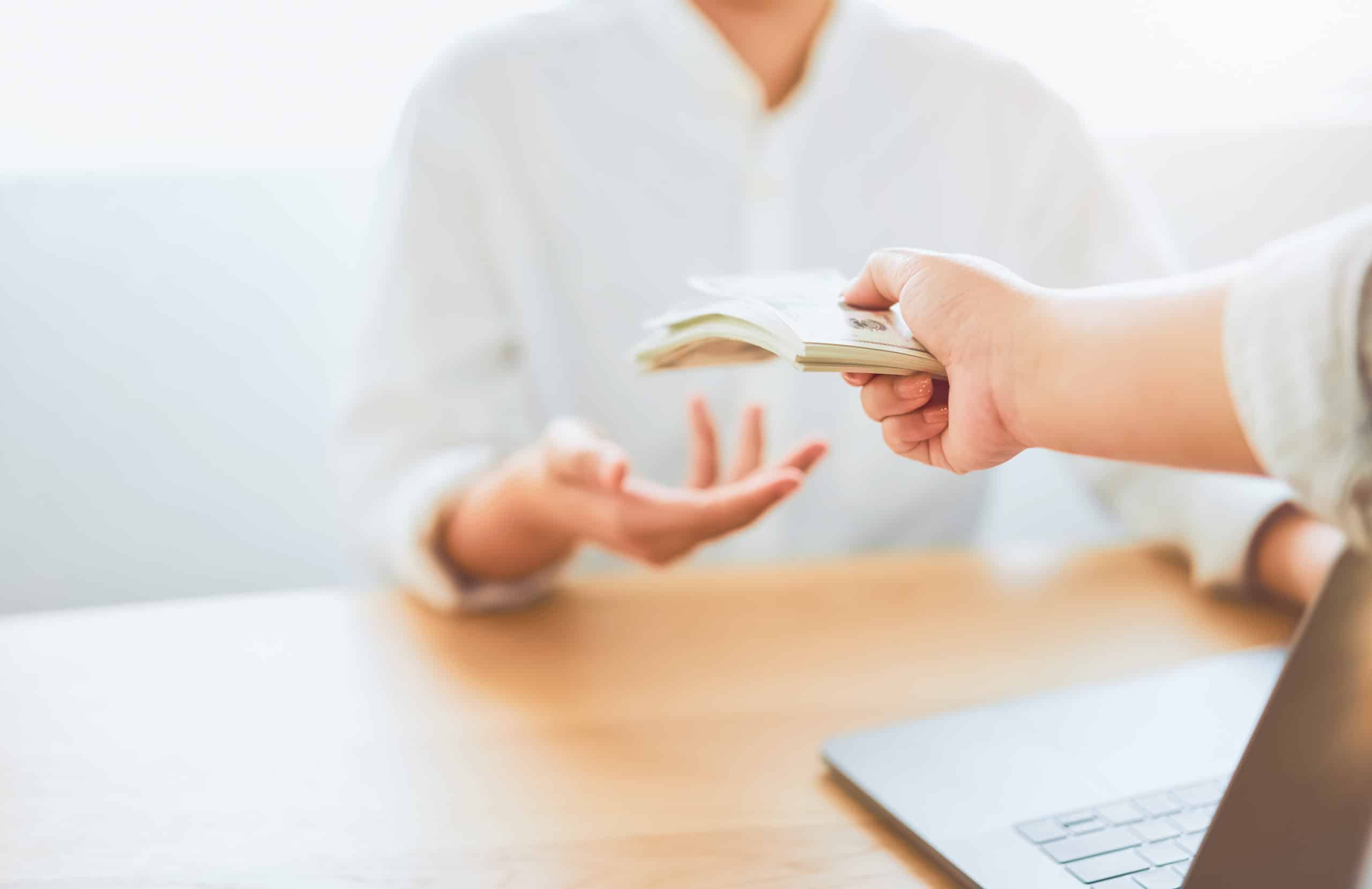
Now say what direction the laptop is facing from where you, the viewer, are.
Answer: facing away from the viewer and to the left of the viewer
